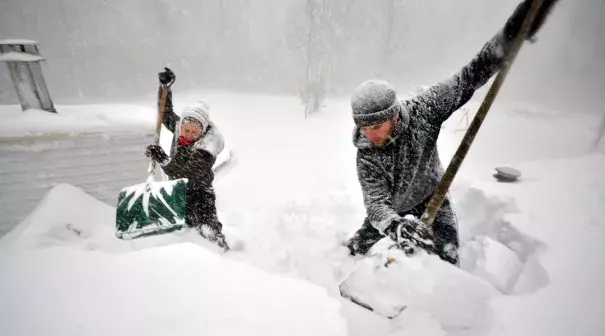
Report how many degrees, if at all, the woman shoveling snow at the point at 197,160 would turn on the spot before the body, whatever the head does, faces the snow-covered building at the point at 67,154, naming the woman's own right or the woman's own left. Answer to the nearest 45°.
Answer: approximately 90° to the woman's own right

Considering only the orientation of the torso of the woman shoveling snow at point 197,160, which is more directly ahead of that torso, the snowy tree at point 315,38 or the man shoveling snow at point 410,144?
the man shoveling snow

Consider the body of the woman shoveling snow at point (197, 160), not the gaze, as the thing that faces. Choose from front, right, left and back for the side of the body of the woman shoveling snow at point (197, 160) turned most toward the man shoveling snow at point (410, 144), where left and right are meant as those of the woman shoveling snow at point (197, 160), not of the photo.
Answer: left

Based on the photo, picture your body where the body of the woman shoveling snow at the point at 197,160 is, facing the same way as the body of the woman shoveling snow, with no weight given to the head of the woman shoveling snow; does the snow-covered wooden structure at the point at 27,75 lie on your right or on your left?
on your right

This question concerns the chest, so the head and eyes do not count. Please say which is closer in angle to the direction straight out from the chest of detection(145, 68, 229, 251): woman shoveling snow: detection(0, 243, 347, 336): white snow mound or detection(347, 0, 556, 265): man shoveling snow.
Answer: the white snow mound

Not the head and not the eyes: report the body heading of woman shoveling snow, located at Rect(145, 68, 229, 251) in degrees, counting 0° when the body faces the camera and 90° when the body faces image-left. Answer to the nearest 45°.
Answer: approximately 45°

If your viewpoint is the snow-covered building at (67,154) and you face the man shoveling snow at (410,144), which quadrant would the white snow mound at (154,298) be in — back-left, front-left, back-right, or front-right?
front-right

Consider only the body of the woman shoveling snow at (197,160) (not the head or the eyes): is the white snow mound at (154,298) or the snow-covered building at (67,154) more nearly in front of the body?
the white snow mound

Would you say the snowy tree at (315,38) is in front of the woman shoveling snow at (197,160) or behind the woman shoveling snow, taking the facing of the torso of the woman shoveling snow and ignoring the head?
behind

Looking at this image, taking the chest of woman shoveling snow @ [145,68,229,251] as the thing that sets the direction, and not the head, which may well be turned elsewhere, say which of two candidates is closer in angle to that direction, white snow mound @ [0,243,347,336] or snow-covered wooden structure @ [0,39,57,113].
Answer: the white snow mound

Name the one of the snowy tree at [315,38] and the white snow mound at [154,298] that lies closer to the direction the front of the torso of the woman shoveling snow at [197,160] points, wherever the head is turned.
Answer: the white snow mound

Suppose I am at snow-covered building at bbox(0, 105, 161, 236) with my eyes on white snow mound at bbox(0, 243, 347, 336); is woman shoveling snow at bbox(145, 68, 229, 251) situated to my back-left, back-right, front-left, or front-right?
front-left

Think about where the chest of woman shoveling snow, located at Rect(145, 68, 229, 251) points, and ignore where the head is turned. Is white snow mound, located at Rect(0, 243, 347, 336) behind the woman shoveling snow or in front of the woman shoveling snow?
in front
